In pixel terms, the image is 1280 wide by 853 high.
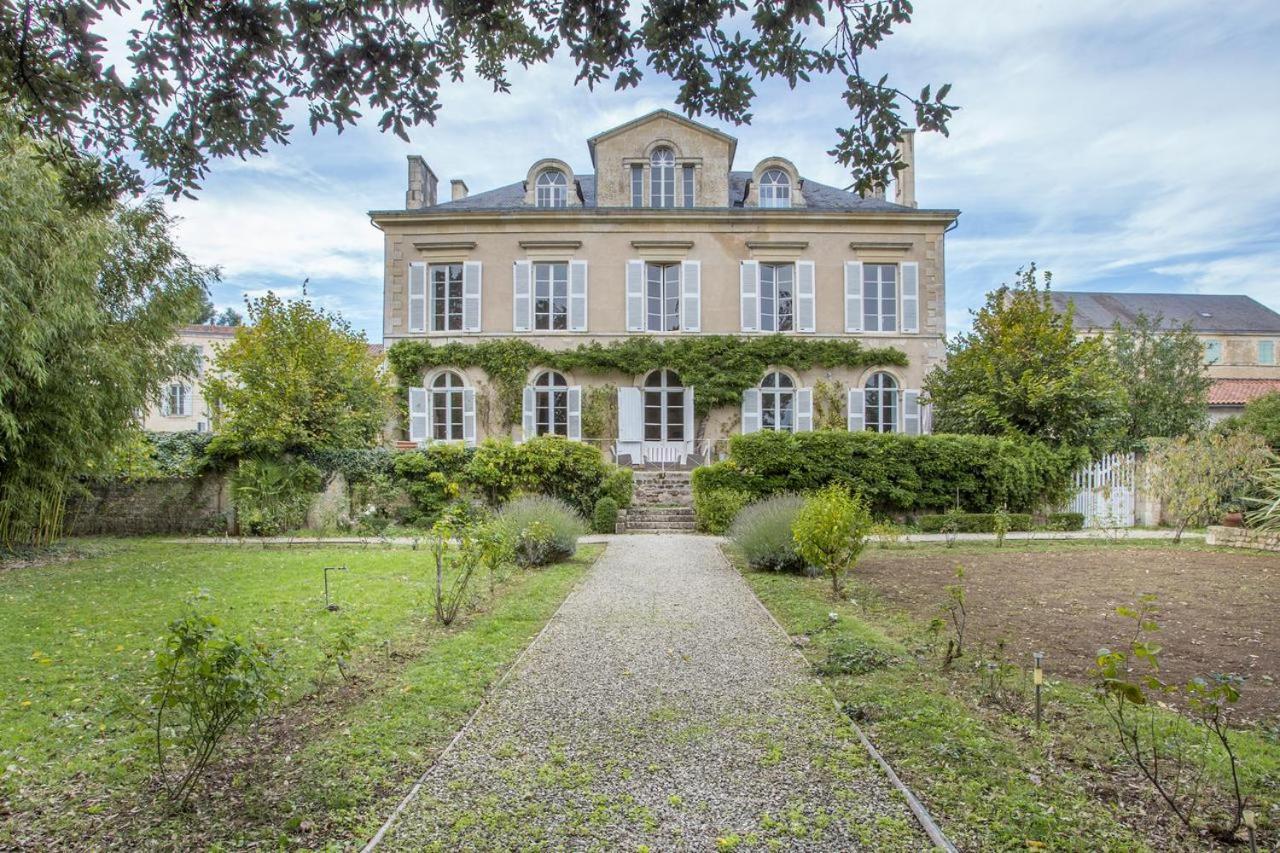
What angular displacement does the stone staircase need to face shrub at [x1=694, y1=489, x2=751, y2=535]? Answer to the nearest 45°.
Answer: approximately 45° to its left

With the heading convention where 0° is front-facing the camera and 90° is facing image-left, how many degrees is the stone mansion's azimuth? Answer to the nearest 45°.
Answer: approximately 0°

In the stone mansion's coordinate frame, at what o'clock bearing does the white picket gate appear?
The white picket gate is roughly at 10 o'clock from the stone mansion.

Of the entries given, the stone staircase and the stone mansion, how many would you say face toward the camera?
2

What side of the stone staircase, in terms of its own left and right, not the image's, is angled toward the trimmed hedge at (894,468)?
left

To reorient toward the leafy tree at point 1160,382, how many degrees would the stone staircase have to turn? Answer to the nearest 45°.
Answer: approximately 135° to its left

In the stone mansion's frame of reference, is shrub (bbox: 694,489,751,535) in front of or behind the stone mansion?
in front

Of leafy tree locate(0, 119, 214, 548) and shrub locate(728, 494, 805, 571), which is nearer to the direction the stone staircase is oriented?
the shrub

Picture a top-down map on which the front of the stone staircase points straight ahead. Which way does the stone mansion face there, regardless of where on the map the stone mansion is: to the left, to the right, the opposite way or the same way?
the same way

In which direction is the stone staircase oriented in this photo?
toward the camera

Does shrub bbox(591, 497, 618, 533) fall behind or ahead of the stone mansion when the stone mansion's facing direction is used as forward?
ahead

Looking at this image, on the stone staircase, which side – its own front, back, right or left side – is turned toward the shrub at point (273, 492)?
right

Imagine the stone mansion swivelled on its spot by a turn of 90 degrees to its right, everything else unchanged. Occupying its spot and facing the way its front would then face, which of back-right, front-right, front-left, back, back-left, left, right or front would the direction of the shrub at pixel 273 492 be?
front-left

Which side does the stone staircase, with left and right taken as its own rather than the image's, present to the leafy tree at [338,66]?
front

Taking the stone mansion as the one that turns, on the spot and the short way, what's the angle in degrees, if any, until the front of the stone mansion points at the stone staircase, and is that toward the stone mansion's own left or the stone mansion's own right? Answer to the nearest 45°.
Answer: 0° — it already faces it

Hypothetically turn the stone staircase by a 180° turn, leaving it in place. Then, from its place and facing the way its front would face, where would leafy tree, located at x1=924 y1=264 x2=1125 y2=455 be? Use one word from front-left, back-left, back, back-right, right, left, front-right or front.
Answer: right
